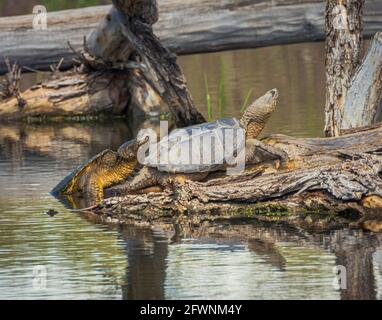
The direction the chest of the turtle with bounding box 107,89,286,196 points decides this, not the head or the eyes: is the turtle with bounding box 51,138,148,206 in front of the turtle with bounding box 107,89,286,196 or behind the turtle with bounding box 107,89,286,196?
behind

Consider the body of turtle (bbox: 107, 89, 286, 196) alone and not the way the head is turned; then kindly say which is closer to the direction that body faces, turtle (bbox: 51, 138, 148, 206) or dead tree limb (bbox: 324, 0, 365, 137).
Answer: the dead tree limb

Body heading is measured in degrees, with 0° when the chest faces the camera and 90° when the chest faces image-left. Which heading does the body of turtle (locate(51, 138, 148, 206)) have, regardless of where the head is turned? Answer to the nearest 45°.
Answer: approximately 270°

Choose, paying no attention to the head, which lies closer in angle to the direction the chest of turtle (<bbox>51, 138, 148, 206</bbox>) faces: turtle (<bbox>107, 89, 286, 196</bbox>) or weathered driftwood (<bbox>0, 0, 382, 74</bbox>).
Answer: the turtle

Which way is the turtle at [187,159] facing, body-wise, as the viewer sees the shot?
to the viewer's right

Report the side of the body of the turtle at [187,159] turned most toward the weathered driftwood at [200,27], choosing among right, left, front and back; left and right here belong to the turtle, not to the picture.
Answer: left
